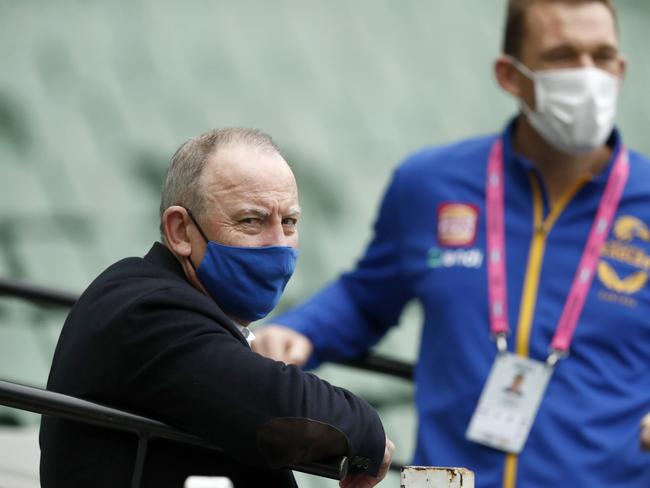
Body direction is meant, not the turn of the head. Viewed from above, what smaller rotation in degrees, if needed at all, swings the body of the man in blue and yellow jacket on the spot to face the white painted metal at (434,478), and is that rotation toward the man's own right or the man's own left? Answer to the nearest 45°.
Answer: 0° — they already face it

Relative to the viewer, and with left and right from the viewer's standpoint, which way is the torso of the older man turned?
facing to the right of the viewer

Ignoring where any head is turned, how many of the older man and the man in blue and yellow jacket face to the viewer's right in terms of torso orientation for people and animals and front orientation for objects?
1

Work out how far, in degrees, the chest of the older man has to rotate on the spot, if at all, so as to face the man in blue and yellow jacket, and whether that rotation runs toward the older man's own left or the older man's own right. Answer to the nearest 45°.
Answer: approximately 45° to the older man's own left

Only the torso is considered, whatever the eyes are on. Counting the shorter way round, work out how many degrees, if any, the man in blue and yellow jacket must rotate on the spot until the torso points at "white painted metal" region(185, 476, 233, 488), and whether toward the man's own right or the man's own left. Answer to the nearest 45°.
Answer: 0° — they already face it

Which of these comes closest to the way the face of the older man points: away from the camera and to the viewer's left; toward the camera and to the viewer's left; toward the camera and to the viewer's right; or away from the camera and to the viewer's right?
toward the camera and to the viewer's right

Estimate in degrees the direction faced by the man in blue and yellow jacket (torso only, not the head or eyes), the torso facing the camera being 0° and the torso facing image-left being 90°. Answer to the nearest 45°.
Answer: approximately 0°

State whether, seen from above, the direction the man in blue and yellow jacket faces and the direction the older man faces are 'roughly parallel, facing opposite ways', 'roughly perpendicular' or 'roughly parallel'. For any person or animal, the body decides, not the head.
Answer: roughly perpendicular

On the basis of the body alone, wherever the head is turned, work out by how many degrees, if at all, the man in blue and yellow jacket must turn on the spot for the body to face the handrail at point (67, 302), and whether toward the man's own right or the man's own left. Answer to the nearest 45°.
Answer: approximately 90° to the man's own right
